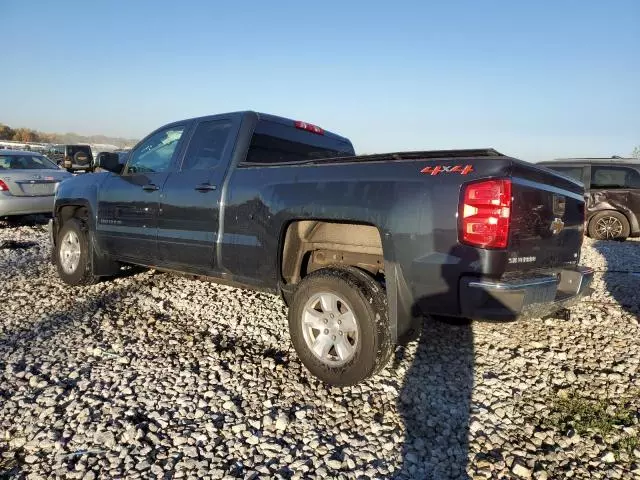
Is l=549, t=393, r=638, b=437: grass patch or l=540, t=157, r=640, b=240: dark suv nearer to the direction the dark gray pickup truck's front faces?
the dark suv

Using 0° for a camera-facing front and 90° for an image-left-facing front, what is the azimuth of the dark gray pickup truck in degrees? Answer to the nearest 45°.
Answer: approximately 135°

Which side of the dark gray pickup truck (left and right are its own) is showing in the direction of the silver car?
front

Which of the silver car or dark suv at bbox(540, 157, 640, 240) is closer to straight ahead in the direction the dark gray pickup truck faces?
the silver car

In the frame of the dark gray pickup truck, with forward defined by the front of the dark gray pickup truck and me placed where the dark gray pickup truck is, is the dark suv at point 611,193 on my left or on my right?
on my right
